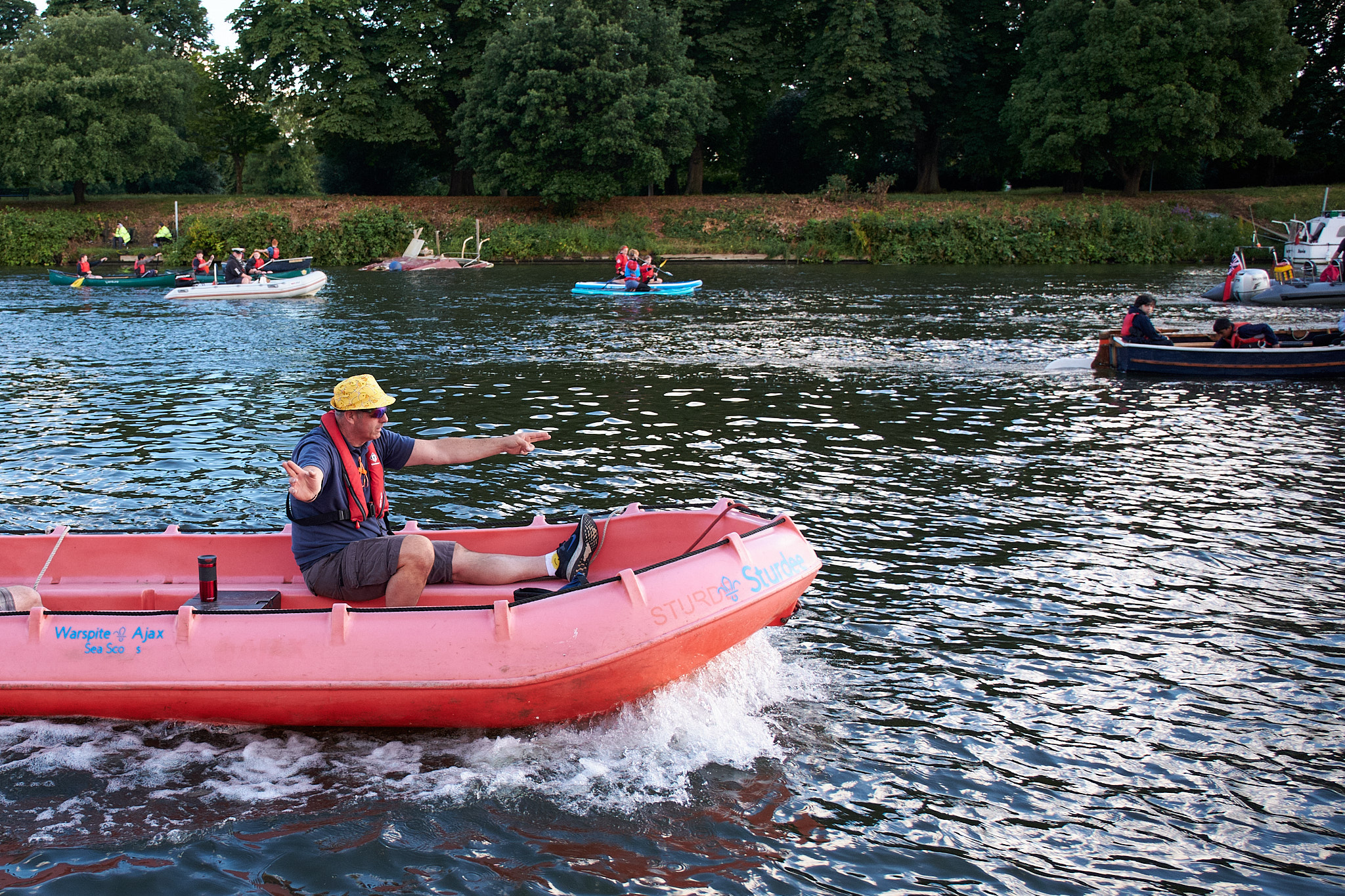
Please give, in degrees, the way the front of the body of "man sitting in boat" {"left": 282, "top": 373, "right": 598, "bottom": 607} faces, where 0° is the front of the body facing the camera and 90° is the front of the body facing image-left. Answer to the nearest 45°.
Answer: approximately 270°

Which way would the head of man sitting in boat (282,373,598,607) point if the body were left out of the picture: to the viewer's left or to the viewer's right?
to the viewer's right

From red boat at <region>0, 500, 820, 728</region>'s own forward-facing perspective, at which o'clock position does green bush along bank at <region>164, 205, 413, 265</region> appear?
The green bush along bank is roughly at 9 o'clock from the red boat.

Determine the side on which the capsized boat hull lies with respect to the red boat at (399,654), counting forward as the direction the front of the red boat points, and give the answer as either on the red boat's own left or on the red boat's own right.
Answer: on the red boat's own left

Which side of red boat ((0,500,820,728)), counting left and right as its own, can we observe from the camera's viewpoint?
right

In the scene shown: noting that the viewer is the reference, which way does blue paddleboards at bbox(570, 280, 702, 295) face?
facing to the right of the viewer
